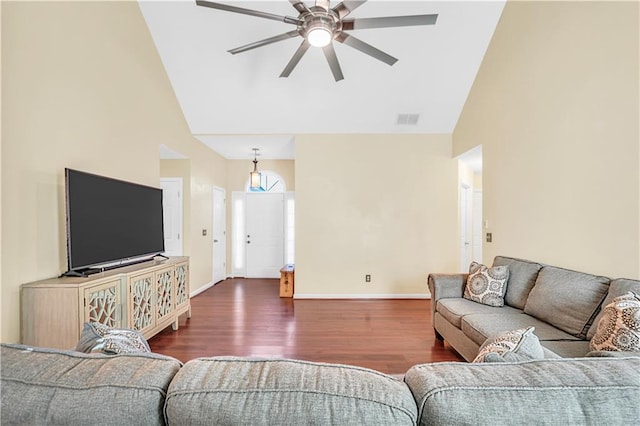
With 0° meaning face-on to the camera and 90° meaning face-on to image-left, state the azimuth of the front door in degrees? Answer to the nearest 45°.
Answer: approximately 0°

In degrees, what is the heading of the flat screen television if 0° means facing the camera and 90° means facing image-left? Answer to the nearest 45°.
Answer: approximately 315°

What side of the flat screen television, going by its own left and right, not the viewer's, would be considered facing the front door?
left

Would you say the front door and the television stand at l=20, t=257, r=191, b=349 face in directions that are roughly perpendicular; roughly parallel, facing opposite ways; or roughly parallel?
roughly perpendicular

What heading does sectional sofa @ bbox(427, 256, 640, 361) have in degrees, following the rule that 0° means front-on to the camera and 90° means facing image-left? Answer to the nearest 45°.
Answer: approximately 45°

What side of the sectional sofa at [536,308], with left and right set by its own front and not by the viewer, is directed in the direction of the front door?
right

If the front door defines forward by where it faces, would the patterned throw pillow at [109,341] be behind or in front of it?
in front
